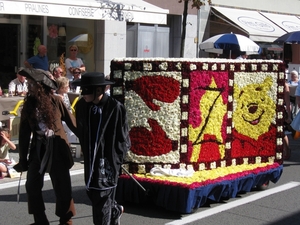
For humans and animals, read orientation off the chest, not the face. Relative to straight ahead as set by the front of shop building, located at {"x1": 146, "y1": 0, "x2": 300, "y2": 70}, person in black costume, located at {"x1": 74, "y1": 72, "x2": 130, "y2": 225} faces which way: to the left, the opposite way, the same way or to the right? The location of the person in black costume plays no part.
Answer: to the right

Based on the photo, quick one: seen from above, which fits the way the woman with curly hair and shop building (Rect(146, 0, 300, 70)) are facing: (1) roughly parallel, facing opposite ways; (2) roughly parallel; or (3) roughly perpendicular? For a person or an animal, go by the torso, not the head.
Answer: roughly perpendicular

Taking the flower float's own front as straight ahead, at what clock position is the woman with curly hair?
The woman with curly hair is roughly at 12 o'clock from the flower float.

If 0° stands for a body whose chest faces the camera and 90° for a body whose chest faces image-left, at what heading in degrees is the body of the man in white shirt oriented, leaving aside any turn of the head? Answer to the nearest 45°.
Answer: approximately 315°

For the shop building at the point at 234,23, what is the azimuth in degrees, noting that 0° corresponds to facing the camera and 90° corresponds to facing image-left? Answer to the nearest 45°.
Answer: approximately 315°

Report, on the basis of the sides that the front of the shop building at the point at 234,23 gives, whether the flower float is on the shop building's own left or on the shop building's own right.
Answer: on the shop building's own right

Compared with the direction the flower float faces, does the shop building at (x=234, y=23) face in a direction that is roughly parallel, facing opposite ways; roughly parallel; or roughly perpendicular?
roughly perpendicular

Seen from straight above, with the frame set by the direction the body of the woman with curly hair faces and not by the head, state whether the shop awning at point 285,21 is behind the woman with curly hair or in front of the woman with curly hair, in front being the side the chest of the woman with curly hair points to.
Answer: behind
